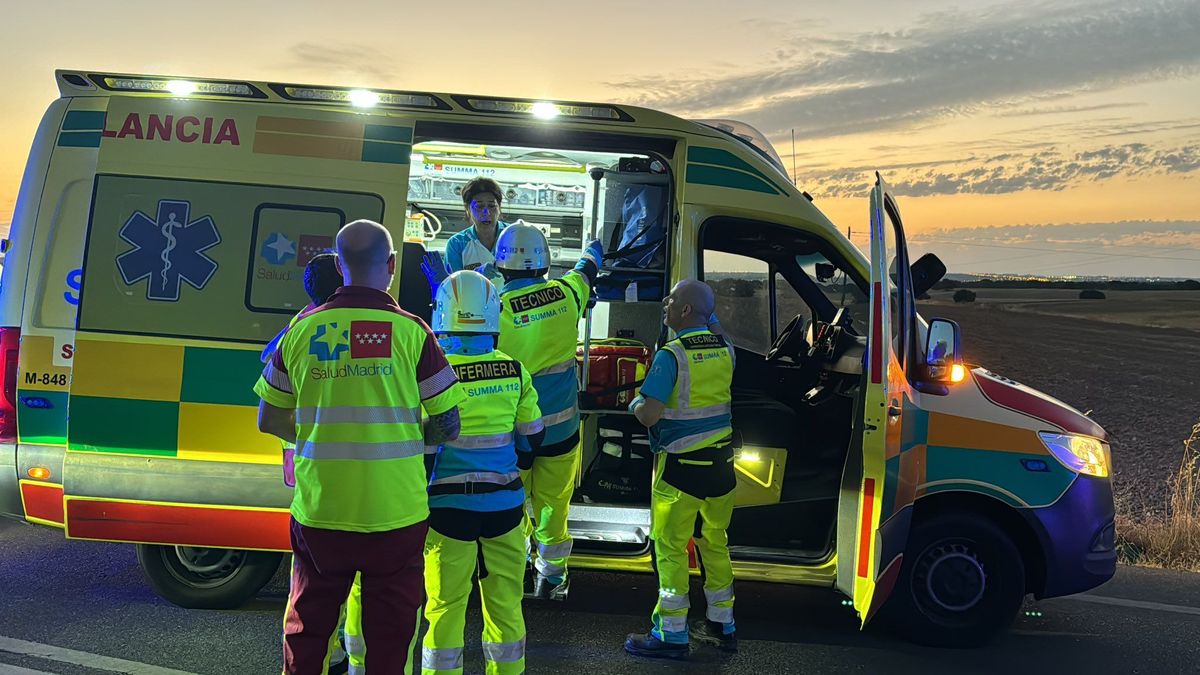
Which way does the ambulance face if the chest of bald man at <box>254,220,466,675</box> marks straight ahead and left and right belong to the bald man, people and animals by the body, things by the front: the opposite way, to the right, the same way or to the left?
to the right

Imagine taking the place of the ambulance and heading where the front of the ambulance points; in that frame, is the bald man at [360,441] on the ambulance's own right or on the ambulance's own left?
on the ambulance's own right

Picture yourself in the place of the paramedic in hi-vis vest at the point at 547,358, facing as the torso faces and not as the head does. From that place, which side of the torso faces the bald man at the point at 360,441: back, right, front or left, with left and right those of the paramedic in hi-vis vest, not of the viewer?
back

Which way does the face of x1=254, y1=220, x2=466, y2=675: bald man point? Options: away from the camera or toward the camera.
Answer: away from the camera

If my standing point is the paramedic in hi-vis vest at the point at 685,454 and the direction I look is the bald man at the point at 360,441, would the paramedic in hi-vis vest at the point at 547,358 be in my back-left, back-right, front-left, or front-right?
front-right

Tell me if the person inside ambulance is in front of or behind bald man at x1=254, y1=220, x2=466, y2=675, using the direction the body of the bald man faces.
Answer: in front

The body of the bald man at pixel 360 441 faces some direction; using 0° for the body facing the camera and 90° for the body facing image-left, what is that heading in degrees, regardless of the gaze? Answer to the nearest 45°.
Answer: approximately 180°

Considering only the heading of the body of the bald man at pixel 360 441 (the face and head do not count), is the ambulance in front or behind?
in front

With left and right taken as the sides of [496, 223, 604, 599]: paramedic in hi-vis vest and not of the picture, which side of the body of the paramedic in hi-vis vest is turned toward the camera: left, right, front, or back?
back

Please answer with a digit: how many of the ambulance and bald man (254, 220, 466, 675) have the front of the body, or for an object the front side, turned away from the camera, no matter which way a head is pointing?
1

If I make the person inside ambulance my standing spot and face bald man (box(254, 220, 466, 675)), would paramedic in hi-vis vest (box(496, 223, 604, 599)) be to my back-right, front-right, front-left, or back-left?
front-left

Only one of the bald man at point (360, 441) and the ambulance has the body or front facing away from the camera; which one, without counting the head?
the bald man

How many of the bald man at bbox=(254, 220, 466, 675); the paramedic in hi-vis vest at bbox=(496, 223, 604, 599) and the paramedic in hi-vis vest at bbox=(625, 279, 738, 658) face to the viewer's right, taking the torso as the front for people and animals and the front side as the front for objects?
0

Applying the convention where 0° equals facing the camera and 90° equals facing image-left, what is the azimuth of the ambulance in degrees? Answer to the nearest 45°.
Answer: approximately 270°
